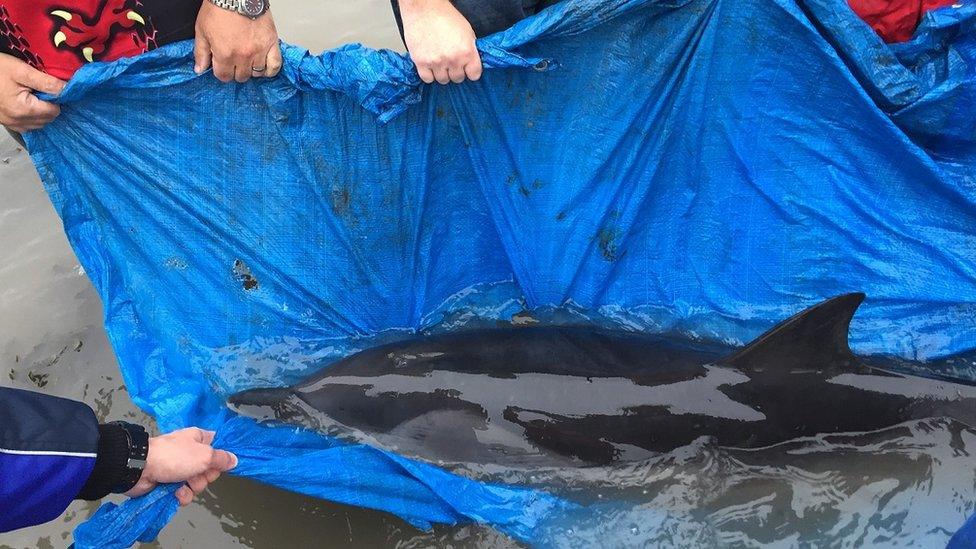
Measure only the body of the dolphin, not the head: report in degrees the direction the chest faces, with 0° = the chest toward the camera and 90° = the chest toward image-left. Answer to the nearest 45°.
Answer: approximately 90°
